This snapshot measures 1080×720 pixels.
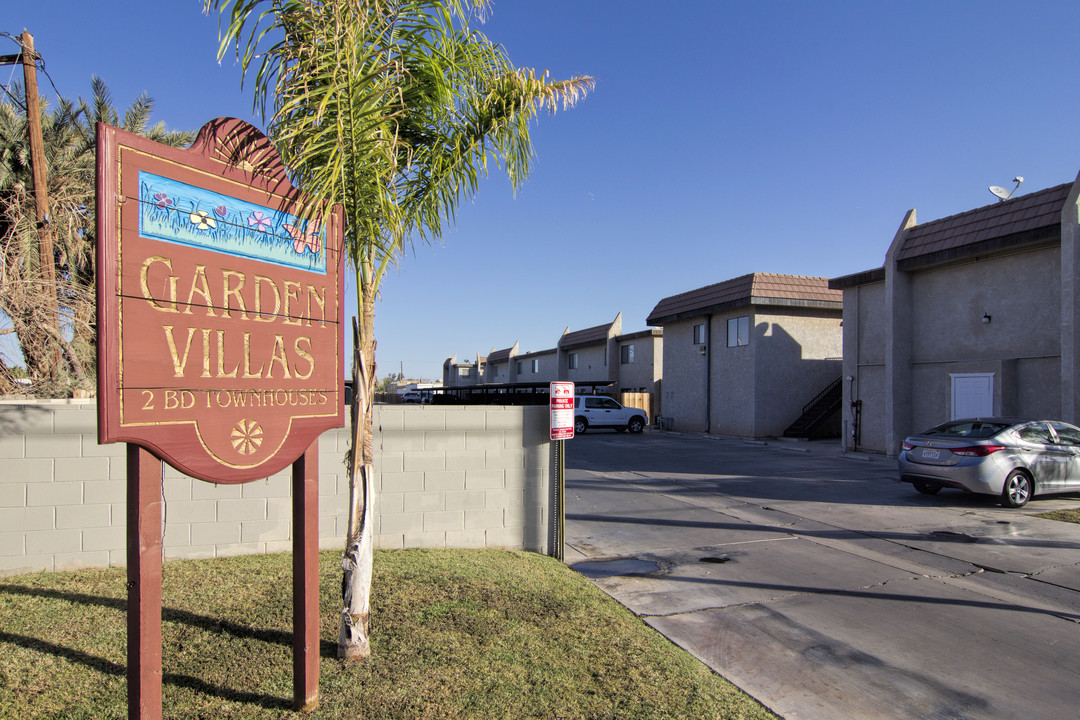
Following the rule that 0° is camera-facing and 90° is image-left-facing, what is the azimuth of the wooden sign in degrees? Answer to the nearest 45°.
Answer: approximately 315°

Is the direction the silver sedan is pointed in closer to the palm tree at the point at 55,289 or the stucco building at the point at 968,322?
the stucco building

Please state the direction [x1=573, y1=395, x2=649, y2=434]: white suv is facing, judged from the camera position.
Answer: facing to the right of the viewer

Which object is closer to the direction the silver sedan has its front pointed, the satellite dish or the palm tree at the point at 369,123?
the satellite dish

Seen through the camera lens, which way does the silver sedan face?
facing away from the viewer and to the right of the viewer
